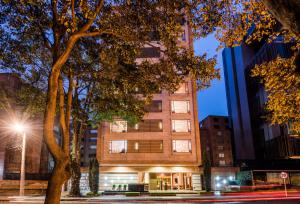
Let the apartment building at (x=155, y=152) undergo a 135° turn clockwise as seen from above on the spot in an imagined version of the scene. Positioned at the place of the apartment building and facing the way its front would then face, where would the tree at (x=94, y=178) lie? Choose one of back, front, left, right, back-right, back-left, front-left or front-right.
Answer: left

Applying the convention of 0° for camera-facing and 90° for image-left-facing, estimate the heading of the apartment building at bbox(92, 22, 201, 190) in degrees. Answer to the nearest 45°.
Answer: approximately 0°
